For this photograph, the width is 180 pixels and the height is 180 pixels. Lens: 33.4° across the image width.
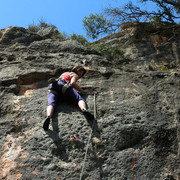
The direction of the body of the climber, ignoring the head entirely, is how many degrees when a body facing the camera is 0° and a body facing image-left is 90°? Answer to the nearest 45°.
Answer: approximately 225°

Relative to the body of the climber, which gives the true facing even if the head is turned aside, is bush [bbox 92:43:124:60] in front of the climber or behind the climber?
in front

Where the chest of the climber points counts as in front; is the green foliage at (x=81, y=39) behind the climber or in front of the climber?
in front
